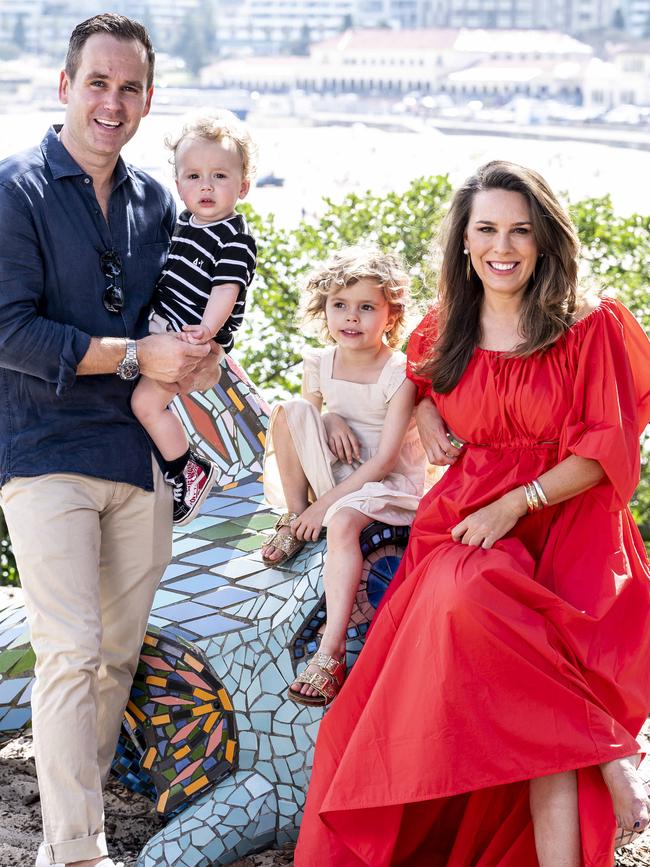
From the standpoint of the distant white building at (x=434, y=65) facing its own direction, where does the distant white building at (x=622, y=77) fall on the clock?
the distant white building at (x=622, y=77) is roughly at 10 o'clock from the distant white building at (x=434, y=65).

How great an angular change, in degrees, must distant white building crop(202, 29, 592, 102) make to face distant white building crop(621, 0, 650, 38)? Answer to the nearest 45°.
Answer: approximately 90° to its left

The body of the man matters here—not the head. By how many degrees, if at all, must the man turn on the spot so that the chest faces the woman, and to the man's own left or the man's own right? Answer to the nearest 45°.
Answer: approximately 45° to the man's own left

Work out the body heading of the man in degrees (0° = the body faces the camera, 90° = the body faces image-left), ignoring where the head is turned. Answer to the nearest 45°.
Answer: approximately 315°

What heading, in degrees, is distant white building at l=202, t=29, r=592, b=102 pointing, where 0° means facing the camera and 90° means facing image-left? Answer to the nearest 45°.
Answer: approximately 0°

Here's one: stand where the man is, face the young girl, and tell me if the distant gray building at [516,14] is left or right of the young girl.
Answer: left

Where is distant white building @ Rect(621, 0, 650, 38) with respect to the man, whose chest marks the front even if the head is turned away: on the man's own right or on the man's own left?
on the man's own left

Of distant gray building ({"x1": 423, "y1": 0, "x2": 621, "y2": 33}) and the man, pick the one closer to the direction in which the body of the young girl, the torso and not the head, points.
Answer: the man
